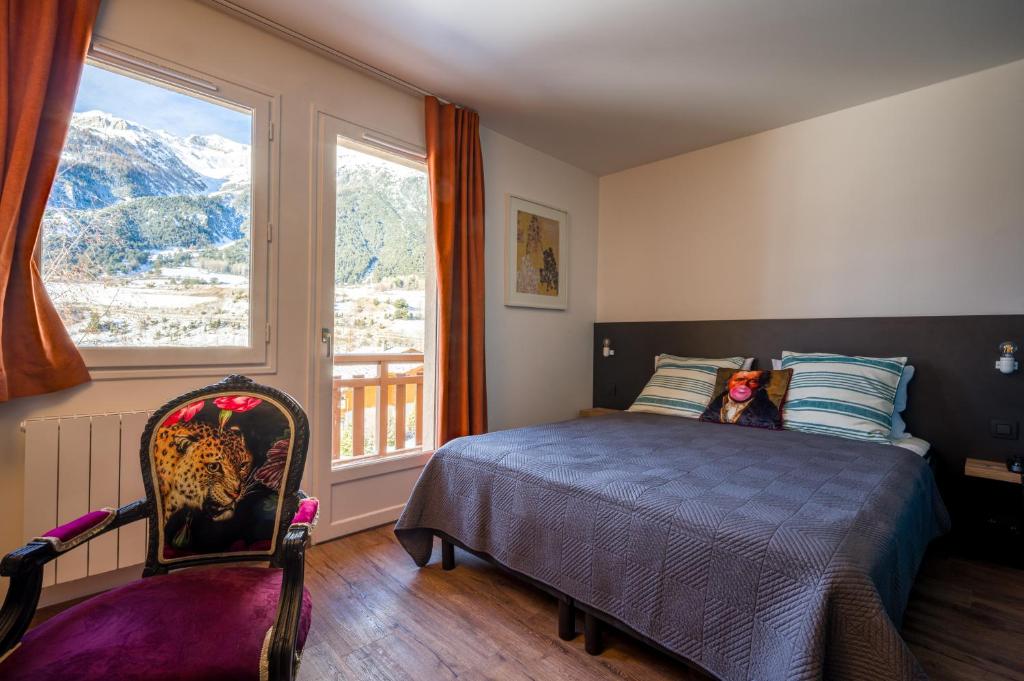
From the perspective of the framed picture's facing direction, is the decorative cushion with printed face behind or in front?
in front

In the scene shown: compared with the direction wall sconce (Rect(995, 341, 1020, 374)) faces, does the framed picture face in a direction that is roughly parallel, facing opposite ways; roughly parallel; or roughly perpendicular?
roughly perpendicular

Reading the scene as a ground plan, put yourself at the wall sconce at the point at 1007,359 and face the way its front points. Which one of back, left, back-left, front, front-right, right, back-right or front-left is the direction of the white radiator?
front-right

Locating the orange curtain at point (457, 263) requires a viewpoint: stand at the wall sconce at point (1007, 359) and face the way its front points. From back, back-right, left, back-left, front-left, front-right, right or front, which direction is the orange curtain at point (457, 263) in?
front-right

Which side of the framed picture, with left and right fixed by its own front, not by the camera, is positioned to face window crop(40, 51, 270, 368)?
right

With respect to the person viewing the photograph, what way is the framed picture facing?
facing the viewer and to the right of the viewer

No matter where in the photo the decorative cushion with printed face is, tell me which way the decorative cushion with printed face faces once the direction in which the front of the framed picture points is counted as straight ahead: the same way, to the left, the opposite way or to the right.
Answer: to the right

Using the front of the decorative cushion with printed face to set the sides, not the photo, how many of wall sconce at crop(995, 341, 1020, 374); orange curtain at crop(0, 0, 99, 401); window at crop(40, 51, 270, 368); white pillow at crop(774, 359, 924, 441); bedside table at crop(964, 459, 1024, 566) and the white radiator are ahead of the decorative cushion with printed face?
3

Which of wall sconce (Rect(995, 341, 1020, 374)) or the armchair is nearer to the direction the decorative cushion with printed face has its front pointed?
the armchair

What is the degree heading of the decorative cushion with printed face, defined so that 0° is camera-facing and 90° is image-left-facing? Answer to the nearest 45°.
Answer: approximately 45°

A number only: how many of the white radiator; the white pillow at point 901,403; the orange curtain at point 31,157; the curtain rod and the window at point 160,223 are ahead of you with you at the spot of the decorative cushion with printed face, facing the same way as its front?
4

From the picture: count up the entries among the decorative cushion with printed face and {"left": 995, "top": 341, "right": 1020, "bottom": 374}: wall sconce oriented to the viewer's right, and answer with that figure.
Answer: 0
